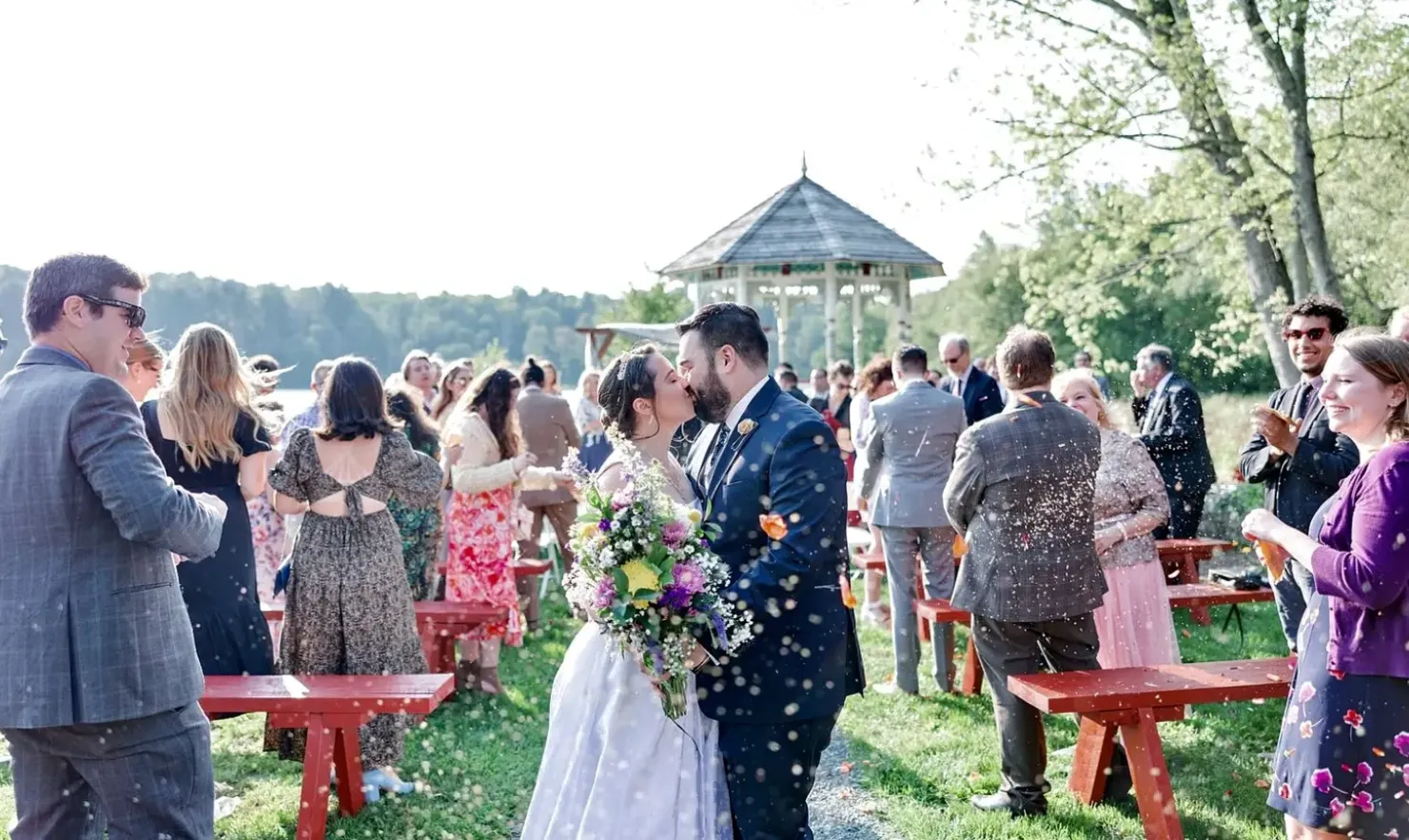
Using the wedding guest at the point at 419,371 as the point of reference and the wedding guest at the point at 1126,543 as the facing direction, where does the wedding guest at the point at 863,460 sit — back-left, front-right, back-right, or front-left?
front-left

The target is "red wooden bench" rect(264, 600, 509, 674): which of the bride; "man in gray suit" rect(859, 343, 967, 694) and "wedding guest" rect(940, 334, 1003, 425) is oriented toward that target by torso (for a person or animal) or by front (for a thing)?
the wedding guest

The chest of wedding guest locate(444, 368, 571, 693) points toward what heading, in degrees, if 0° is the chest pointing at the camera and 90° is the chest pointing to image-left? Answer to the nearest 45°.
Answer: approximately 270°

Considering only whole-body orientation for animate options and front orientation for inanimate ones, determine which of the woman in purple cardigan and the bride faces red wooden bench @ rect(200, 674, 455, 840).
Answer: the woman in purple cardigan

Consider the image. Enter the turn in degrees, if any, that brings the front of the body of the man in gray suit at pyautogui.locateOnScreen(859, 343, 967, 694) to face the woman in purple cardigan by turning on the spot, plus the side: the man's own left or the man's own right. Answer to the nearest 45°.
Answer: approximately 180°

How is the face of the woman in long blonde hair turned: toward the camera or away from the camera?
away from the camera

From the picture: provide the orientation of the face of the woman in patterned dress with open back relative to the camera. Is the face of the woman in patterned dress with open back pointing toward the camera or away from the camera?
away from the camera

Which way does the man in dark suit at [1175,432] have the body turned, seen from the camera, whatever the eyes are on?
to the viewer's left

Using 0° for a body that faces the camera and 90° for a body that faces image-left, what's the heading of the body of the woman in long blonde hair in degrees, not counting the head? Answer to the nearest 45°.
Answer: approximately 180°

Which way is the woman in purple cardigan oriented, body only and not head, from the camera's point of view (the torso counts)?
to the viewer's left

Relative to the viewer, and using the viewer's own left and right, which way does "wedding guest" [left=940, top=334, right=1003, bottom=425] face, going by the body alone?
facing the viewer and to the left of the viewer

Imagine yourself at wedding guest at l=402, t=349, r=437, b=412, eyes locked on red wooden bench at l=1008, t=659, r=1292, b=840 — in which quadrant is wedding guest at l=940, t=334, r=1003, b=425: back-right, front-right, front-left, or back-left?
front-left

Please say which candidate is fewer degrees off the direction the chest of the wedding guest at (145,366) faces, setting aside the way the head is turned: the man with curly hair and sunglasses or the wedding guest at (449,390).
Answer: the man with curly hair and sunglasses

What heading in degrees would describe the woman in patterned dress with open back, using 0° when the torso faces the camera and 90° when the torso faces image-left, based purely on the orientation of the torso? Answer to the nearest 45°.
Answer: approximately 180°

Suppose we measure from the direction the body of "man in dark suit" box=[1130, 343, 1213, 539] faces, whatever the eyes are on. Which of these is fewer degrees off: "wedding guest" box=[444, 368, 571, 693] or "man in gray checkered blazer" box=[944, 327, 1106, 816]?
the wedding guest

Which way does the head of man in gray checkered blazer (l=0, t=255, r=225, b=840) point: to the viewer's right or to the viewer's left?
to the viewer's right
